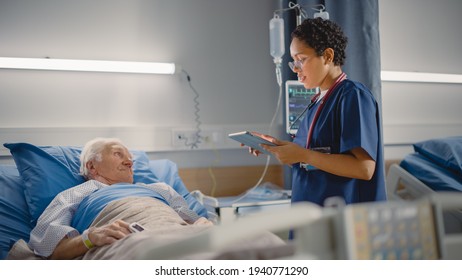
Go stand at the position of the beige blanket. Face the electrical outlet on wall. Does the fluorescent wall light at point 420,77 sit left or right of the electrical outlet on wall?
right

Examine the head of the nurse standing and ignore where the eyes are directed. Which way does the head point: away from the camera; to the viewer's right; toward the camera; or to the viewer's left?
to the viewer's left

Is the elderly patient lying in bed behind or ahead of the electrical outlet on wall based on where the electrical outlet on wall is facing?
ahead

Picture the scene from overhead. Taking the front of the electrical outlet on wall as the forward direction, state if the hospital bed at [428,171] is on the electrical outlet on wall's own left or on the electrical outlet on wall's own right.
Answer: on the electrical outlet on wall's own left

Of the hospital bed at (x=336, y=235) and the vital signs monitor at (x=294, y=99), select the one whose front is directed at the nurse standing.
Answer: the vital signs monitor

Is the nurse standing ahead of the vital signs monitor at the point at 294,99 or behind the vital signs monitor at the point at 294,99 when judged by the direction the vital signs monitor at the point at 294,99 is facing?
ahead

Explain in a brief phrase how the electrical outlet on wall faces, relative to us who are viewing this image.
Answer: facing the viewer

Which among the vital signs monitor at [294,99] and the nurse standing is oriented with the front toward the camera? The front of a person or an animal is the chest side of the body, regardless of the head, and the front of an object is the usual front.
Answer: the vital signs monitor

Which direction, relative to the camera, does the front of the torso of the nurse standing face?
to the viewer's left

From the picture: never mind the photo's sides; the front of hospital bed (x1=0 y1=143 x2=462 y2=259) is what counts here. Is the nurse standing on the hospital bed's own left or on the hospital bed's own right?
on the hospital bed's own left

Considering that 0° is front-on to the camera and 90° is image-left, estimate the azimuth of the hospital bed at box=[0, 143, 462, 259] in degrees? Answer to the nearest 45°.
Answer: approximately 315°

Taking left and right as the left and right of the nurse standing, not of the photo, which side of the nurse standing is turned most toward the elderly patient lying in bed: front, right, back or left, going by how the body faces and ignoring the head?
front

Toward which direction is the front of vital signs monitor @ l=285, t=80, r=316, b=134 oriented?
toward the camera

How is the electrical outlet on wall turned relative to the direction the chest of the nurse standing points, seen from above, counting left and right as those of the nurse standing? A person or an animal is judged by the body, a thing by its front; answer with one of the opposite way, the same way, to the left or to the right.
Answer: to the left
